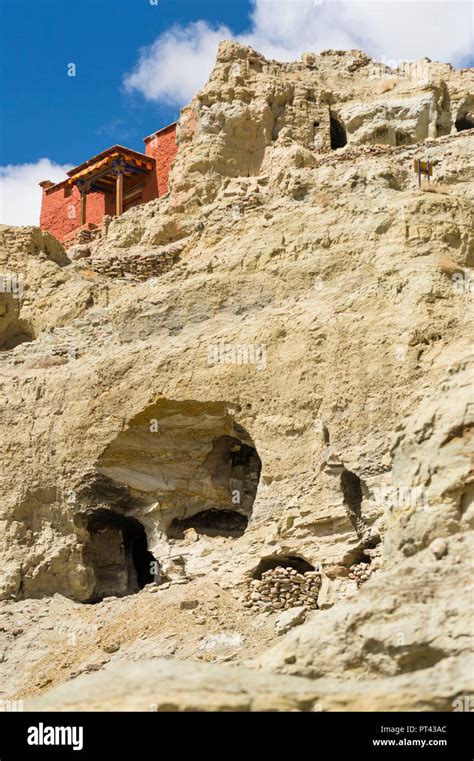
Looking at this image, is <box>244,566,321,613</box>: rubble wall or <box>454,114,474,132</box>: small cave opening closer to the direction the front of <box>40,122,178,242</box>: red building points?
the rubble wall

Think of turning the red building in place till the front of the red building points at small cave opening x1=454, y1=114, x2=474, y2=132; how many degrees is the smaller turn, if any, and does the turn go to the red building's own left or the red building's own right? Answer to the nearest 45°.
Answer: approximately 90° to the red building's own left

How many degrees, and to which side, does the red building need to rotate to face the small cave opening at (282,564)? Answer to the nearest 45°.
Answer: approximately 45° to its left

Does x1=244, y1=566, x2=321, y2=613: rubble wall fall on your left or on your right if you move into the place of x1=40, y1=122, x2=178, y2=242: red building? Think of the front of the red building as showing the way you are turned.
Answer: on your left

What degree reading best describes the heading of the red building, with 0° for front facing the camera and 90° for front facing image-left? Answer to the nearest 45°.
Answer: approximately 45°

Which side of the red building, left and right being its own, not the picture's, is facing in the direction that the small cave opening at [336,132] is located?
left

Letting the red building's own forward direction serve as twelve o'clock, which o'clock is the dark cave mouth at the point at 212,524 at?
The dark cave mouth is roughly at 10 o'clock from the red building.
